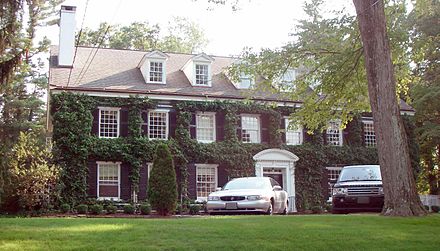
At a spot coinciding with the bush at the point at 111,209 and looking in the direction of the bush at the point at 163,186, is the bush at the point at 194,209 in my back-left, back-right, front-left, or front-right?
front-left

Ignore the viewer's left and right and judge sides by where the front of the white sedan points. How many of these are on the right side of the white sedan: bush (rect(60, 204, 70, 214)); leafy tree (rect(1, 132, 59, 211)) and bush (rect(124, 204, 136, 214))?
3

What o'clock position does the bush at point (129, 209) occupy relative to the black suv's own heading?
The bush is roughly at 4 o'clock from the black suv.

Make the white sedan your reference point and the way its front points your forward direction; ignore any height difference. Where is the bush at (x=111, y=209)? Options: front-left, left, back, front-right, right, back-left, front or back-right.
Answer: right

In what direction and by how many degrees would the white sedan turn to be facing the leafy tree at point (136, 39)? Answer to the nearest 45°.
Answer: approximately 135° to its right

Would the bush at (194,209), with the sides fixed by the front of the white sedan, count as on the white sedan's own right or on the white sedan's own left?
on the white sedan's own right

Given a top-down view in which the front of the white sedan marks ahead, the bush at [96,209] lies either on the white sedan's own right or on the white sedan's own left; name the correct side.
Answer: on the white sedan's own right

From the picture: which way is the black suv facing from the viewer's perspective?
toward the camera

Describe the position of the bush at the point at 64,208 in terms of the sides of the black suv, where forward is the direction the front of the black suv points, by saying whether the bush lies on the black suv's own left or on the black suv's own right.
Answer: on the black suv's own right

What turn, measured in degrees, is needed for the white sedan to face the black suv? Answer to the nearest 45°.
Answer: approximately 135° to its left

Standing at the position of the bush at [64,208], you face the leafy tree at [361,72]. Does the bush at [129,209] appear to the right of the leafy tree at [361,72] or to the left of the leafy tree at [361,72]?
left

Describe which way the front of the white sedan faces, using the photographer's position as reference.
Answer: facing the viewer and to the left of the viewer

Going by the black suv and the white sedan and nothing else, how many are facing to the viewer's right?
0

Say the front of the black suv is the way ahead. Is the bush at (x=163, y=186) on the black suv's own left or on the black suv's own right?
on the black suv's own right

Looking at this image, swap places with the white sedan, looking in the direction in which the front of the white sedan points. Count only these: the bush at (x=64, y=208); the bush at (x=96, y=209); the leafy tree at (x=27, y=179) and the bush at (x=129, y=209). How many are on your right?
4
